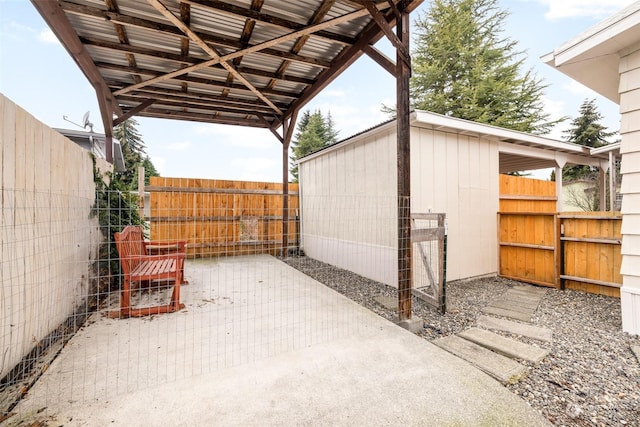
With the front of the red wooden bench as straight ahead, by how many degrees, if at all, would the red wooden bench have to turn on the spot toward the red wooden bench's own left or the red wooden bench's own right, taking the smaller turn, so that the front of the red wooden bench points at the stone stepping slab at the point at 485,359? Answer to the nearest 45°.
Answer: approximately 45° to the red wooden bench's own right

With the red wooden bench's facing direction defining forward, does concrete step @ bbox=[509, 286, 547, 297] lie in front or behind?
in front

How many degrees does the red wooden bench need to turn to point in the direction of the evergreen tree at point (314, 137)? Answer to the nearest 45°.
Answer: approximately 45° to its left

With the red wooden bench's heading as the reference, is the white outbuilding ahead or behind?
ahead

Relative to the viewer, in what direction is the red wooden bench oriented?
to the viewer's right

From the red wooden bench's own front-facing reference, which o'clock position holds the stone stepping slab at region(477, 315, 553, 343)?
The stone stepping slab is roughly at 1 o'clock from the red wooden bench.

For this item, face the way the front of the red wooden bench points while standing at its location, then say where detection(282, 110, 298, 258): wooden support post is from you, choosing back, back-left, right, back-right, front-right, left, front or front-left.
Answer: front-left

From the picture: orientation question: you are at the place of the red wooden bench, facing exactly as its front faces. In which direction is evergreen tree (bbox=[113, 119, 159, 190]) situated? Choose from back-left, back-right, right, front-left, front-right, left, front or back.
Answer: left

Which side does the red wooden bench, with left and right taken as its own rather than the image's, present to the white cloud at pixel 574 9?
front

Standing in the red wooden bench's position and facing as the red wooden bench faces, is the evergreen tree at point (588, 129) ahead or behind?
ahead

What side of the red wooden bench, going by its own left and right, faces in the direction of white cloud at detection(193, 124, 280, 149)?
left
